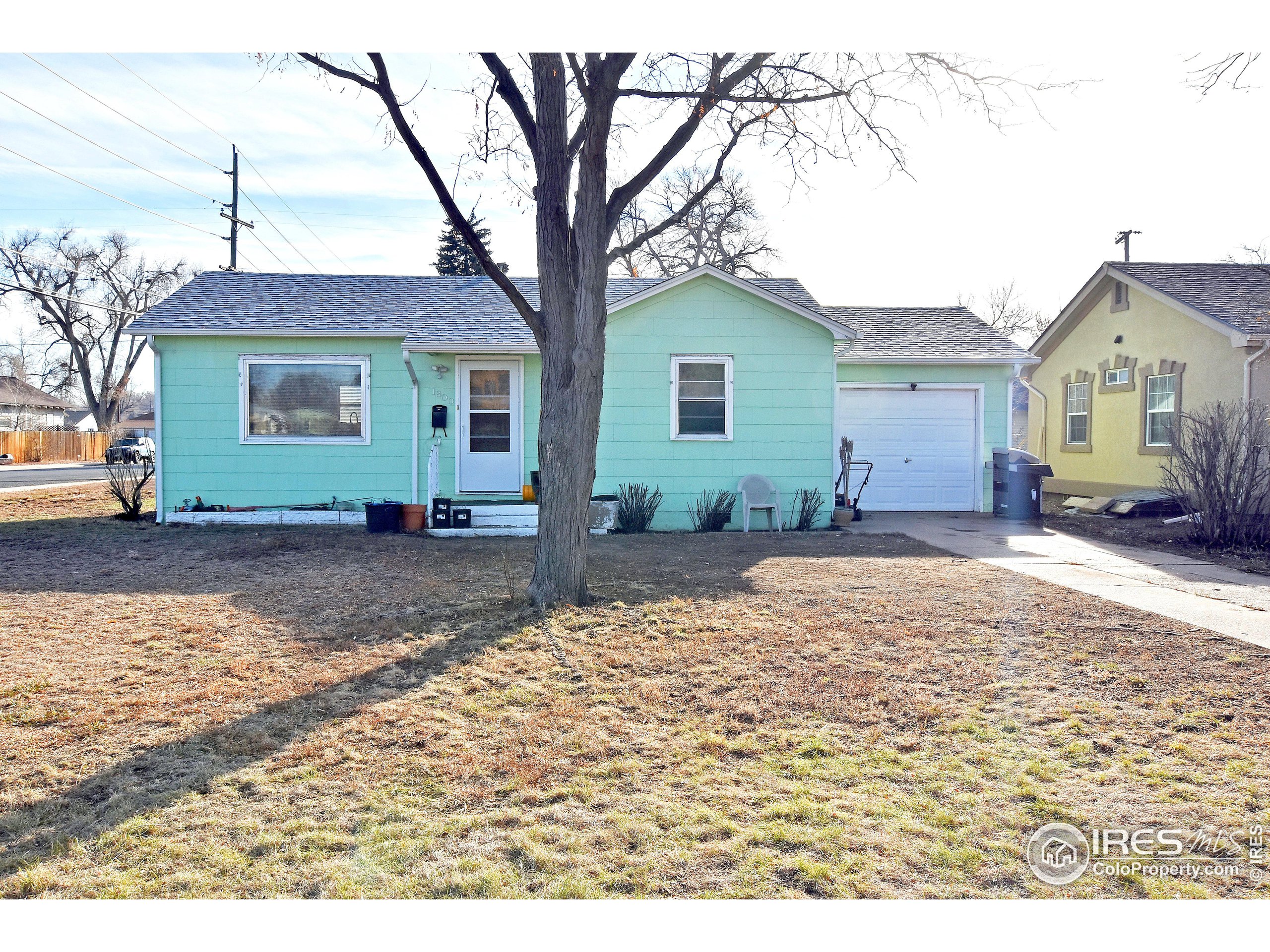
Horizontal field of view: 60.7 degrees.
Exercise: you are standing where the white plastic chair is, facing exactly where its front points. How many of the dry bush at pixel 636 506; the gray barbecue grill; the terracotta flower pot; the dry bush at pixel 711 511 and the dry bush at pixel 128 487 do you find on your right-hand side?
4

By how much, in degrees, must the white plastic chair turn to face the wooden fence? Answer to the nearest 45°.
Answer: approximately 135° to its right

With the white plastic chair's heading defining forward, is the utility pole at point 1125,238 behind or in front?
behind

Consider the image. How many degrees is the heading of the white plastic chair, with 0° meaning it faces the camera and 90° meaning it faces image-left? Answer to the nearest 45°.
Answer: approximately 0°

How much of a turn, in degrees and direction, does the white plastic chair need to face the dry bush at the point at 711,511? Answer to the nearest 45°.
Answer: approximately 90° to its right

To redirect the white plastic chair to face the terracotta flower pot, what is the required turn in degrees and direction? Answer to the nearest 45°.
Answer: approximately 90° to its right

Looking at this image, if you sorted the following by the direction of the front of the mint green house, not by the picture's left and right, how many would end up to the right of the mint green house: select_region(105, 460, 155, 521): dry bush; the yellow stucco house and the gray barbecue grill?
1

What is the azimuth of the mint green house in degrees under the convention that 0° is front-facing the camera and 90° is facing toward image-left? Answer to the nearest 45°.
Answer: approximately 0°

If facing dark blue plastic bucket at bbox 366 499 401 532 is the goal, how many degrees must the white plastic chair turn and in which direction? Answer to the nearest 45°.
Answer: approximately 90° to its right
